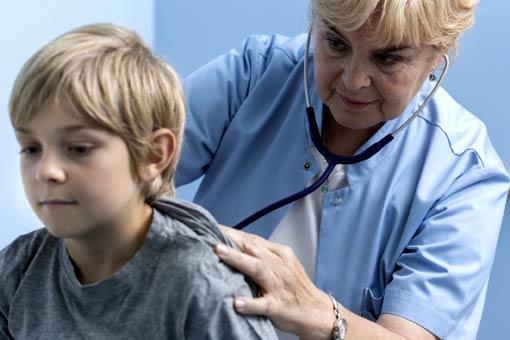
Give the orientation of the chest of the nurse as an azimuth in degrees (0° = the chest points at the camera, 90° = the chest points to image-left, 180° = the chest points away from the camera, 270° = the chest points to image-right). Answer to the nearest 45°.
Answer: approximately 45°

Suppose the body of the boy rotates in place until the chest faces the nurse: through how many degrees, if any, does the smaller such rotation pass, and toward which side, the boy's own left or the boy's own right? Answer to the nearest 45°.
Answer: approximately 180°

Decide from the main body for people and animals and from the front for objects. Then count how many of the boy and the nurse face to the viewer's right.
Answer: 0

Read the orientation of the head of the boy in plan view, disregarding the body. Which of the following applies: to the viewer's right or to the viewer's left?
to the viewer's left

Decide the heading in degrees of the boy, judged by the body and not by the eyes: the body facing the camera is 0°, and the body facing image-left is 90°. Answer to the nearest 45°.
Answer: approximately 45°

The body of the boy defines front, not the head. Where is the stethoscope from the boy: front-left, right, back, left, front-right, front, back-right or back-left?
back
